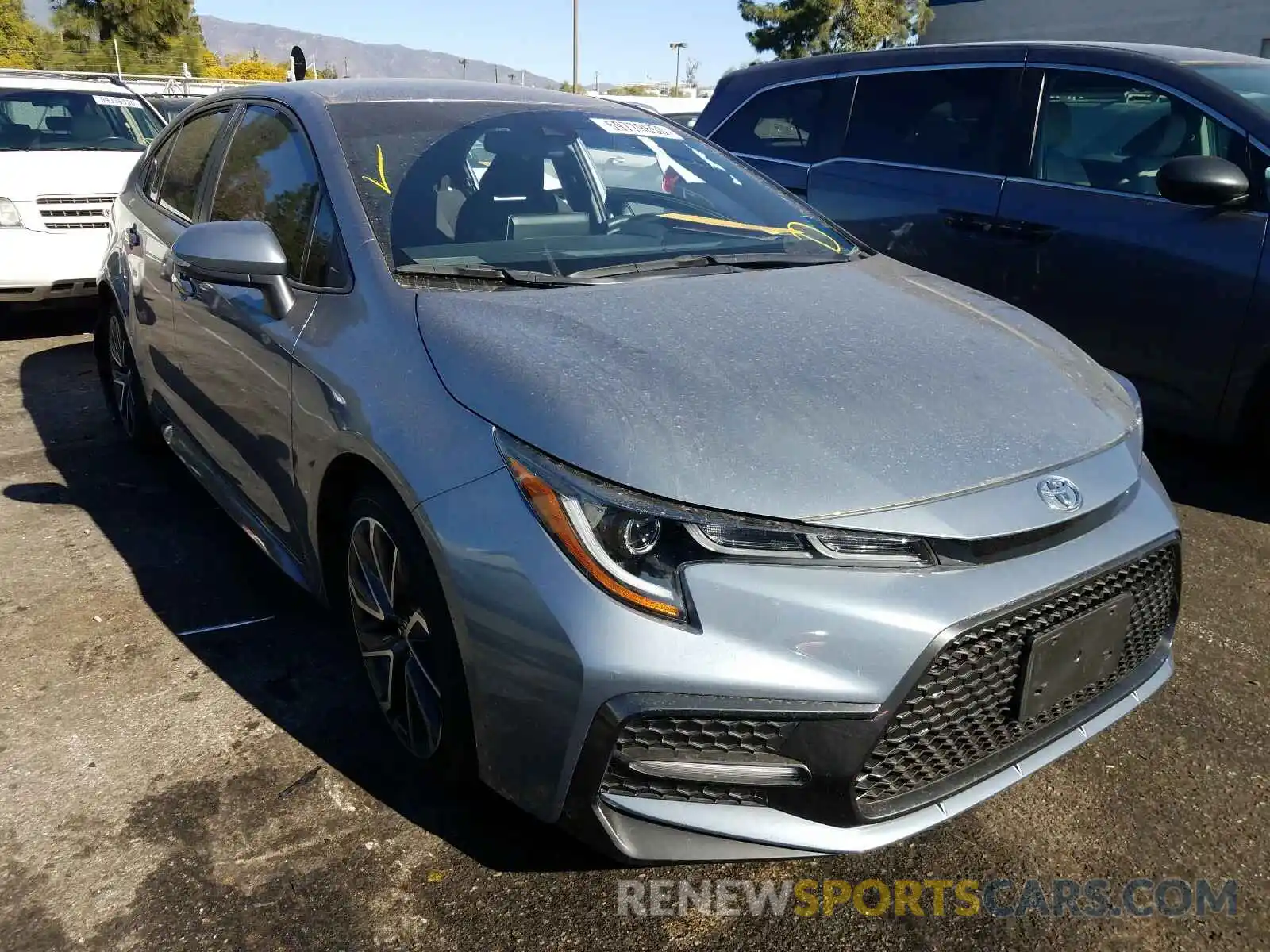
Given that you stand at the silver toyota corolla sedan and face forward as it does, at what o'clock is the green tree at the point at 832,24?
The green tree is roughly at 8 o'clock from the silver toyota corolla sedan.

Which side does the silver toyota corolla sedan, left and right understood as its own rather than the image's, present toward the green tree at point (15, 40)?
back

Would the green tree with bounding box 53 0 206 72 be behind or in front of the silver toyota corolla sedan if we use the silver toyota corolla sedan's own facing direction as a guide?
behind

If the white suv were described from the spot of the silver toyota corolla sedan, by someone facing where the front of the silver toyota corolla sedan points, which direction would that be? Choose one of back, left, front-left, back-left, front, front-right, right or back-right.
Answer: back

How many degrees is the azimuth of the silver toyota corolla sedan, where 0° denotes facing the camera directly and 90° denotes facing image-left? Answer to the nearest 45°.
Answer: approximately 315°
